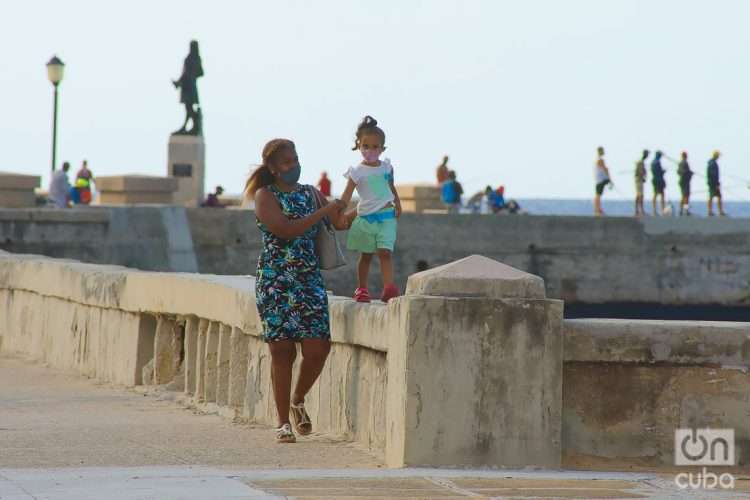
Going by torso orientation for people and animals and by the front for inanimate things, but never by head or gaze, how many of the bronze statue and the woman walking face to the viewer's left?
1

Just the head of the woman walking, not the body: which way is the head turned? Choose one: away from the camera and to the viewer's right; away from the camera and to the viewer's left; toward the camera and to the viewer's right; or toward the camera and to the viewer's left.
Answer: toward the camera and to the viewer's right

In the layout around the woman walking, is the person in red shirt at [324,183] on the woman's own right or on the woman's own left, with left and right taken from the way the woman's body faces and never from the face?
on the woman's own left

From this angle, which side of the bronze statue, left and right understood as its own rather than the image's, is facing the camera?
left

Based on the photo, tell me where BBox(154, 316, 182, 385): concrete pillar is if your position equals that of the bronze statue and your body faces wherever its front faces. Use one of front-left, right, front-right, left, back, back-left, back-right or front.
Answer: left

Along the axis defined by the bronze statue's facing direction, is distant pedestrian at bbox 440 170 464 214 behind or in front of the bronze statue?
behind

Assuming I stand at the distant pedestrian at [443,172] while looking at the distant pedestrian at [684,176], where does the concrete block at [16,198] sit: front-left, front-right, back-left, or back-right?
back-right
